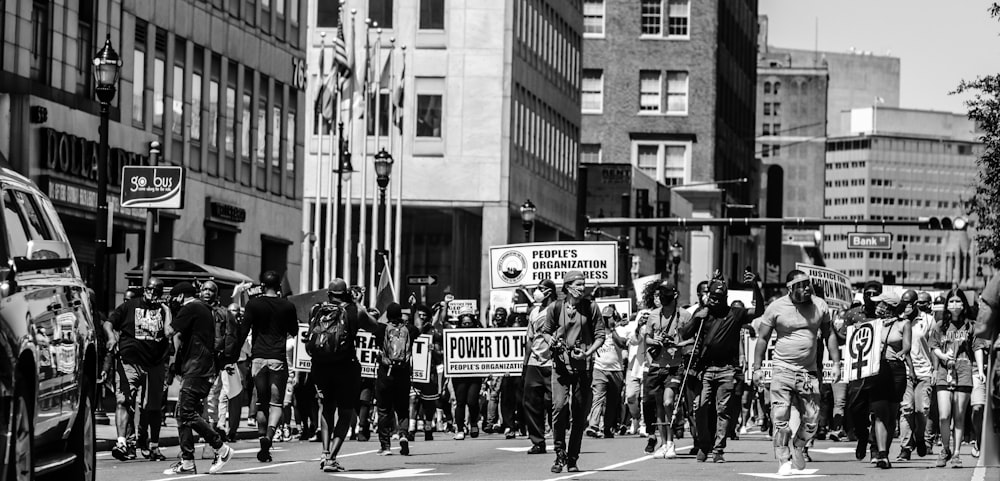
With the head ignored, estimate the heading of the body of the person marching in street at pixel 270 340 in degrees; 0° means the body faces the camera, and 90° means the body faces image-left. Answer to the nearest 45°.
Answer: approximately 180°

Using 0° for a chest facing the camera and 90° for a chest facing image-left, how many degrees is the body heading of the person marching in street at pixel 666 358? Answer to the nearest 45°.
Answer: approximately 0°

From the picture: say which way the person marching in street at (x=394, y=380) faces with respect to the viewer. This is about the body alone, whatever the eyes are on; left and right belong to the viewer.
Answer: facing away from the viewer

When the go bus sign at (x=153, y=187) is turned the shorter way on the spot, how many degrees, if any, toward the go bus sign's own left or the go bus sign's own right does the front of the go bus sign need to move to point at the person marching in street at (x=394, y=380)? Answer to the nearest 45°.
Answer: approximately 45° to the go bus sign's own left

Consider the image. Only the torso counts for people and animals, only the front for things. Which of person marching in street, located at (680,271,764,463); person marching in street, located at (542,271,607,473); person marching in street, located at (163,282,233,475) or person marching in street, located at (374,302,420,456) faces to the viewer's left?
person marching in street, located at (163,282,233,475)

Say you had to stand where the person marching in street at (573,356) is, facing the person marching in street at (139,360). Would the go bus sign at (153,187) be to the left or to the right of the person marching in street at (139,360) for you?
right

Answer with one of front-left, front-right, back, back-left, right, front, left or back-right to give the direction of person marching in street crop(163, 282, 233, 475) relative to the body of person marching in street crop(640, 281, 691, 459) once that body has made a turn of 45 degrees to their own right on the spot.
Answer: front

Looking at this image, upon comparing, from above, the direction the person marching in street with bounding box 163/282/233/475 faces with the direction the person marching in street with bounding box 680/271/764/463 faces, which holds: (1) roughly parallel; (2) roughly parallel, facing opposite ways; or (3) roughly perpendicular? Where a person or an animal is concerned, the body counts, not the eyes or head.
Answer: roughly perpendicular
